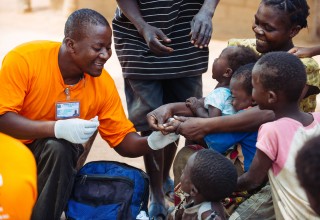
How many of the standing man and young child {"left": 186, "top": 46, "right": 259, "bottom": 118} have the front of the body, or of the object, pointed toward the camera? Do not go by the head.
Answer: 1

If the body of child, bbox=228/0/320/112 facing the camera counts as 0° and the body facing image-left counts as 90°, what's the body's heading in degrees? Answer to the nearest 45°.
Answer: approximately 45°

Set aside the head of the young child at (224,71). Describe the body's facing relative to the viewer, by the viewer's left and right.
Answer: facing to the left of the viewer

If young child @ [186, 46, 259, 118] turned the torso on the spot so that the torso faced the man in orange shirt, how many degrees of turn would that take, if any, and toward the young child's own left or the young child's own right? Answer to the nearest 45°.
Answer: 0° — they already face them

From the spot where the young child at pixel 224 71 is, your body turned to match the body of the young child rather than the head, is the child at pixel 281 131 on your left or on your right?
on your left

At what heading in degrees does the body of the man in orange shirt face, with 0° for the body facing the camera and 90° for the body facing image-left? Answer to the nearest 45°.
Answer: approximately 315°

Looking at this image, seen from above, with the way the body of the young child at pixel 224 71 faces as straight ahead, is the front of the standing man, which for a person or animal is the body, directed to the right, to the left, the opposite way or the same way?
to the left
